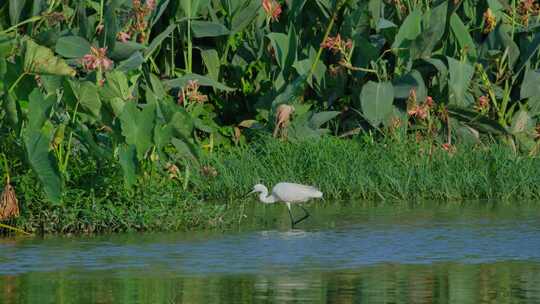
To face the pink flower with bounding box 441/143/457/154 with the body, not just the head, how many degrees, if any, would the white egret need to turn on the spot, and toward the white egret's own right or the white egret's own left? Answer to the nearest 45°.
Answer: approximately 135° to the white egret's own right

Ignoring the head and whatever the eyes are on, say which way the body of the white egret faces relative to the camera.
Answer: to the viewer's left

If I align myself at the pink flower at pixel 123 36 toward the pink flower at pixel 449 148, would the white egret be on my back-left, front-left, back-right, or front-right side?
front-right
